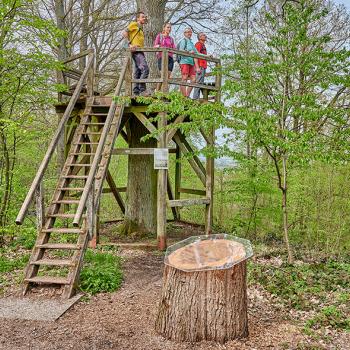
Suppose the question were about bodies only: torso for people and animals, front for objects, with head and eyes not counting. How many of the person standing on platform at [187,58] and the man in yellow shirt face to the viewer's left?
0

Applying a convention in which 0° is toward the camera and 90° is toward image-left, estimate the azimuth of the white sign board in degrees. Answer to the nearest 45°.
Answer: approximately 0°

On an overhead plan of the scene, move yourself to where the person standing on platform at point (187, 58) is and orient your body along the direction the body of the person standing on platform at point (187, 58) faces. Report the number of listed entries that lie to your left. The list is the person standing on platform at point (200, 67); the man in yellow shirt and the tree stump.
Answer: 1

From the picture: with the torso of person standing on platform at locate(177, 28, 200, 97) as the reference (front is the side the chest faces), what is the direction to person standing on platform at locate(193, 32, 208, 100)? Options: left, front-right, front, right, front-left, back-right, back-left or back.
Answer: left

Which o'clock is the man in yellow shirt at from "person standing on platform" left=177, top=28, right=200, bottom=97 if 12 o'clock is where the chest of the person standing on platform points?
The man in yellow shirt is roughly at 4 o'clock from the person standing on platform.

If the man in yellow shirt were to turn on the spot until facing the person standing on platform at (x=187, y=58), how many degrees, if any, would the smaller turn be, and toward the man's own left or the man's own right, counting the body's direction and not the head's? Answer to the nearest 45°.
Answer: approximately 45° to the man's own left

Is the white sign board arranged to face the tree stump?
yes

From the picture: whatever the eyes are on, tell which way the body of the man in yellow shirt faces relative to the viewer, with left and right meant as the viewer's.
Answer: facing the viewer and to the right of the viewer
